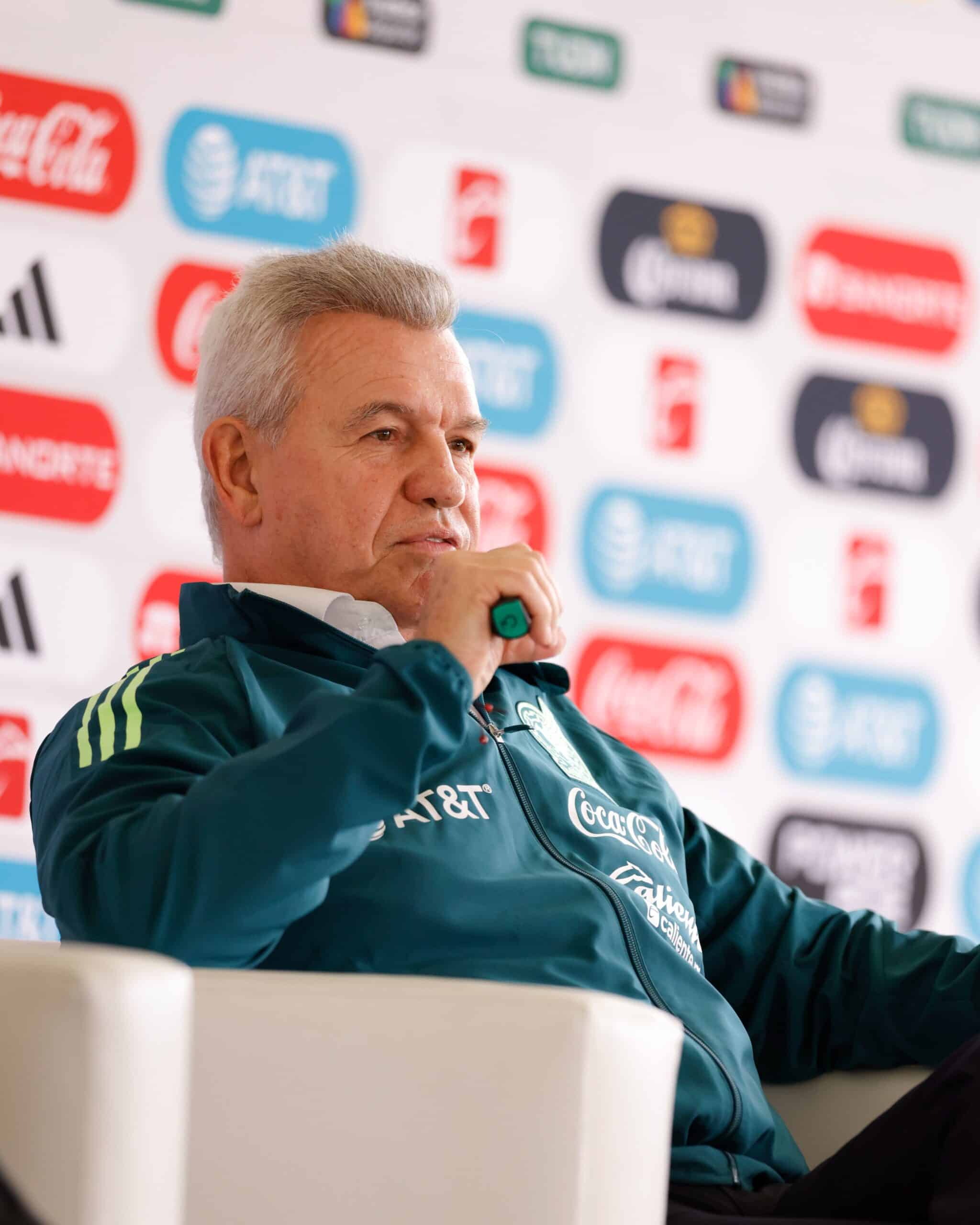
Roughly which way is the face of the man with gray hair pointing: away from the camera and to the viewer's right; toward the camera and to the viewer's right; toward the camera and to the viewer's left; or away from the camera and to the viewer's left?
toward the camera and to the viewer's right

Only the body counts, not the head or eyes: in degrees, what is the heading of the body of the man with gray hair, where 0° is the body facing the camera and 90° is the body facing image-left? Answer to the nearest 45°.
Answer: approximately 315°
